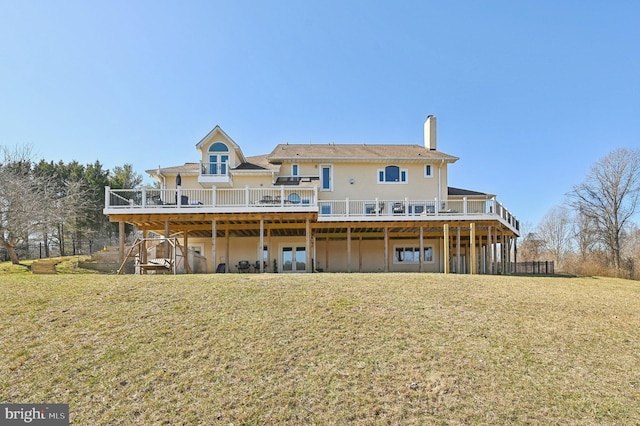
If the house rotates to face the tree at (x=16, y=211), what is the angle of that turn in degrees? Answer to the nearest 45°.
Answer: approximately 90° to its left

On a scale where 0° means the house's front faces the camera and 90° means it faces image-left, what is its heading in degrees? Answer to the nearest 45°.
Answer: approximately 180°
